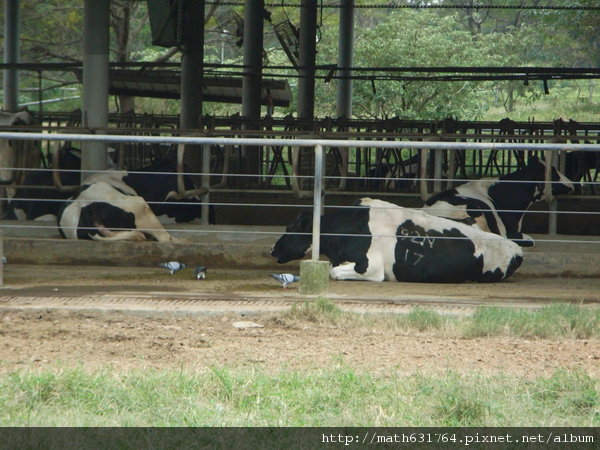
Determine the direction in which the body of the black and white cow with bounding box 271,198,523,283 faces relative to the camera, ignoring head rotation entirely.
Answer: to the viewer's left

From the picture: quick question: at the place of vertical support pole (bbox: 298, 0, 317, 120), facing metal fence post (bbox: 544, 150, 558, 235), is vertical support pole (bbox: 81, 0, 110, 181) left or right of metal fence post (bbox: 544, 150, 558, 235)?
right

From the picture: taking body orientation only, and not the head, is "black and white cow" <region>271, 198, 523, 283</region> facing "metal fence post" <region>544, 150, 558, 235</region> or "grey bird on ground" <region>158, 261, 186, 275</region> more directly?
the grey bird on ground
